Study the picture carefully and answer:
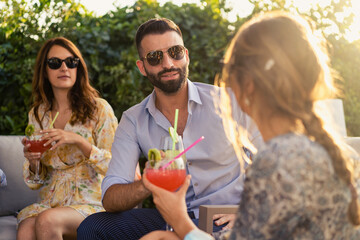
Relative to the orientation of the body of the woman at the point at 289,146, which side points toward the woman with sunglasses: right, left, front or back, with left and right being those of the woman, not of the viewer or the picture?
front

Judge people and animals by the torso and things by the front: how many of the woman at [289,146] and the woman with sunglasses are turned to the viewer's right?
0

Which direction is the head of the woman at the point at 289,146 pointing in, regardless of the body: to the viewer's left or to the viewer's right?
to the viewer's left

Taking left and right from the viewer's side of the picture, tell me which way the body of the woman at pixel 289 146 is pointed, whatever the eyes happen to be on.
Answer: facing away from the viewer and to the left of the viewer

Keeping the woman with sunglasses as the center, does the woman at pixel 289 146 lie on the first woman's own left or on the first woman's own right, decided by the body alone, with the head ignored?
on the first woman's own left
